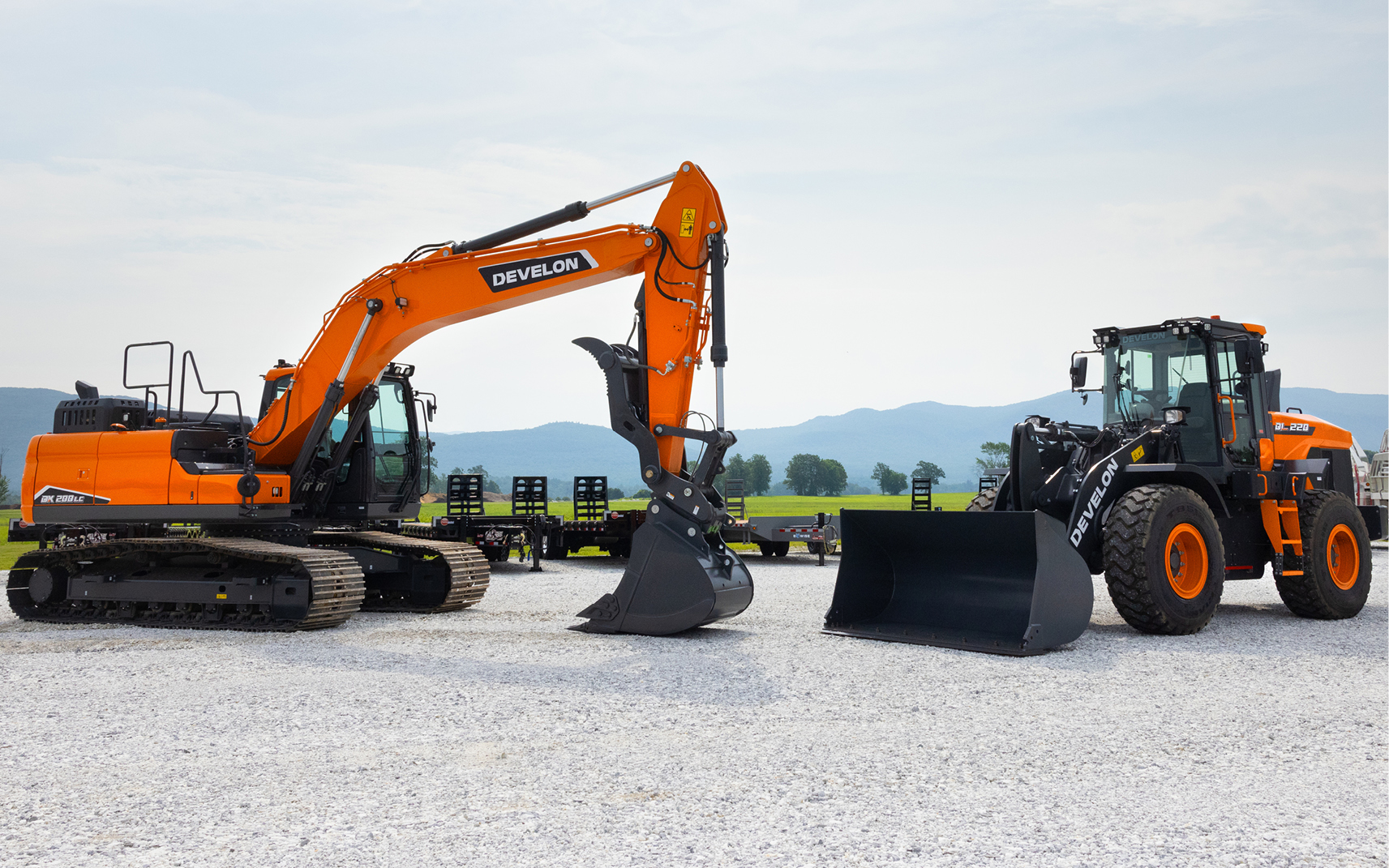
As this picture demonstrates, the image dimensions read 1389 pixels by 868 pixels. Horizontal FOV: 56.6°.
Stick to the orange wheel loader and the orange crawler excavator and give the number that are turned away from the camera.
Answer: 0

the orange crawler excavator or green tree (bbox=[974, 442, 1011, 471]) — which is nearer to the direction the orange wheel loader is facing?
the orange crawler excavator

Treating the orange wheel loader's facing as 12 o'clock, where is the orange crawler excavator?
The orange crawler excavator is roughly at 1 o'clock from the orange wheel loader.

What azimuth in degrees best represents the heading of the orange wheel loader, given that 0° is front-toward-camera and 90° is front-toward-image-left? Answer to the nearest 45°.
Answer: approximately 45°

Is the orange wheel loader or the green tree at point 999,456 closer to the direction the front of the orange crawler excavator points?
the orange wheel loader

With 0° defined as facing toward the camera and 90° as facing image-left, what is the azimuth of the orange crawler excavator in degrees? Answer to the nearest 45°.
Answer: approximately 315°

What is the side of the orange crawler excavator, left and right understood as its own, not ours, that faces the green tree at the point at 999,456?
left
